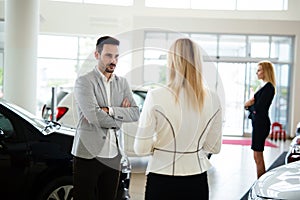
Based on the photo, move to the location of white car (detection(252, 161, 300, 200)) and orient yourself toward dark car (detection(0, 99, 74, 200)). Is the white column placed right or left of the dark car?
right

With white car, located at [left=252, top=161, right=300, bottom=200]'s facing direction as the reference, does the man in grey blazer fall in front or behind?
in front

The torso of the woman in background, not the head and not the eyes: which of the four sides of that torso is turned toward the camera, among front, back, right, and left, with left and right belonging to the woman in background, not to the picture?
left

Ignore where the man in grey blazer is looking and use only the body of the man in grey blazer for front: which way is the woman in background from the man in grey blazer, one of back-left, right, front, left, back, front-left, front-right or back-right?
left

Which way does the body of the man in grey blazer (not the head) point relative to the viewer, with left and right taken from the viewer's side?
facing the viewer and to the right of the viewer

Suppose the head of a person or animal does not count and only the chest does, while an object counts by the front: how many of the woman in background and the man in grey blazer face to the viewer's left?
1

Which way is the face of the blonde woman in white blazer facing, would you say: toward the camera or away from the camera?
away from the camera

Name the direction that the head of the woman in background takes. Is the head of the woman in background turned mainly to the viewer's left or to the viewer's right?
to the viewer's left

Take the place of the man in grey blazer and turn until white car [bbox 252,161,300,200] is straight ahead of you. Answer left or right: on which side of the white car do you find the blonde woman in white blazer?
right

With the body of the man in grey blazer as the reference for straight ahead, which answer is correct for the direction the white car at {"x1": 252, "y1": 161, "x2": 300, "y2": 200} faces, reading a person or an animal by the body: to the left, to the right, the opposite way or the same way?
to the right

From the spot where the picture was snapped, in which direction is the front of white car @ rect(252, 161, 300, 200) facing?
facing the viewer and to the left of the viewer

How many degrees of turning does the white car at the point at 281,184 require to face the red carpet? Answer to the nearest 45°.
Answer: approximately 135° to its right

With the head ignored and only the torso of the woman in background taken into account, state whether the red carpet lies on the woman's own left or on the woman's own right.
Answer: on the woman's own right
